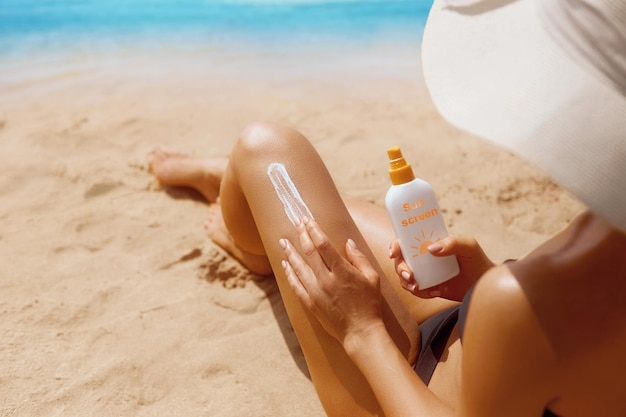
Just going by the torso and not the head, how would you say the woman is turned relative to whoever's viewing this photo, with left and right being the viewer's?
facing away from the viewer and to the left of the viewer

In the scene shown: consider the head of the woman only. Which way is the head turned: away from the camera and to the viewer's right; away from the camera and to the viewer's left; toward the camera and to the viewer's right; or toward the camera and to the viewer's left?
away from the camera and to the viewer's left
